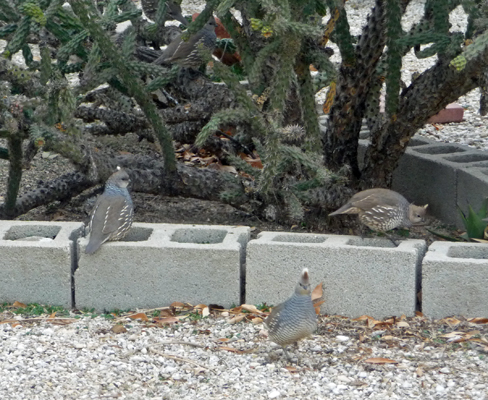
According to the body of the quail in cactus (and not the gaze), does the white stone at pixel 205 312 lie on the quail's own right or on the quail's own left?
on the quail's own right

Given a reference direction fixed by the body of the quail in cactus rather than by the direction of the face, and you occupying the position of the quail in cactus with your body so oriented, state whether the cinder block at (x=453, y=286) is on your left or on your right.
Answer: on your right

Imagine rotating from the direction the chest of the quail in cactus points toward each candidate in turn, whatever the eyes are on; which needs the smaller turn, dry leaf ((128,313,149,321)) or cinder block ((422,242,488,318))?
the cinder block

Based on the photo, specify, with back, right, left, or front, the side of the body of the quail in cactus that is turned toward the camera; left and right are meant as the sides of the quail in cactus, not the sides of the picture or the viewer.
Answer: right

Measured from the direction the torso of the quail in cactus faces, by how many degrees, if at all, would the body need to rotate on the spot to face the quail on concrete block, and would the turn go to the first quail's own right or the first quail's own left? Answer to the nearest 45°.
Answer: approximately 90° to the first quail's own right

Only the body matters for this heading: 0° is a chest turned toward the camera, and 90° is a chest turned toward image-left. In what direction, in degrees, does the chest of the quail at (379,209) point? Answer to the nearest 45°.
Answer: approximately 270°
